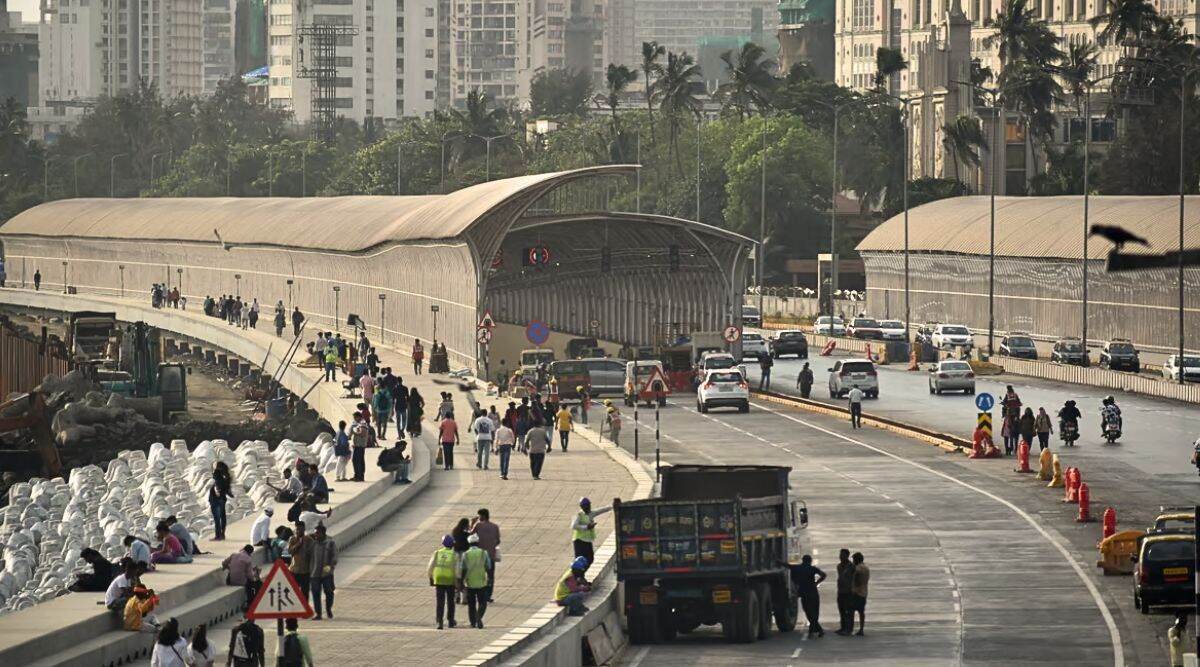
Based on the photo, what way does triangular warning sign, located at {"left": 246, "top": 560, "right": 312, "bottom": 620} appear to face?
toward the camera

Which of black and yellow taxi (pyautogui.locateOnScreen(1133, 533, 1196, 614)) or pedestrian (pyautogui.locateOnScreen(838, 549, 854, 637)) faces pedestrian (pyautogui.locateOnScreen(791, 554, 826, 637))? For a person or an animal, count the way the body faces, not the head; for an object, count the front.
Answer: pedestrian (pyautogui.locateOnScreen(838, 549, 854, 637))

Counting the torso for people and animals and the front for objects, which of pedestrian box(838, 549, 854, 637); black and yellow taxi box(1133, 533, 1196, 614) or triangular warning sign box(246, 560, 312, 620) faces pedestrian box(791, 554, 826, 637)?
pedestrian box(838, 549, 854, 637)

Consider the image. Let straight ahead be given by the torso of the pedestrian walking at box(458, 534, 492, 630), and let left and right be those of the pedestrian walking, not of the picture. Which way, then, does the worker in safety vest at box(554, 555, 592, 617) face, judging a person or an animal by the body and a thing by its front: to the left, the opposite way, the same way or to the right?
to the right

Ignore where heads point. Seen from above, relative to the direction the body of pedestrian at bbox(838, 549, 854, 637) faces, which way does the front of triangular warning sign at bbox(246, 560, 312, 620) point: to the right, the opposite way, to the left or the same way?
to the left

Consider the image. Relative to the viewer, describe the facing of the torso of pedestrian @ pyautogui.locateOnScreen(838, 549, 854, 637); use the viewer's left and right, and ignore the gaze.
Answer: facing to the left of the viewer

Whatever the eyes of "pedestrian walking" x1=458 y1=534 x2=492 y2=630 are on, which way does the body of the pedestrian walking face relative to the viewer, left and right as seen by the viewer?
facing away from the viewer
